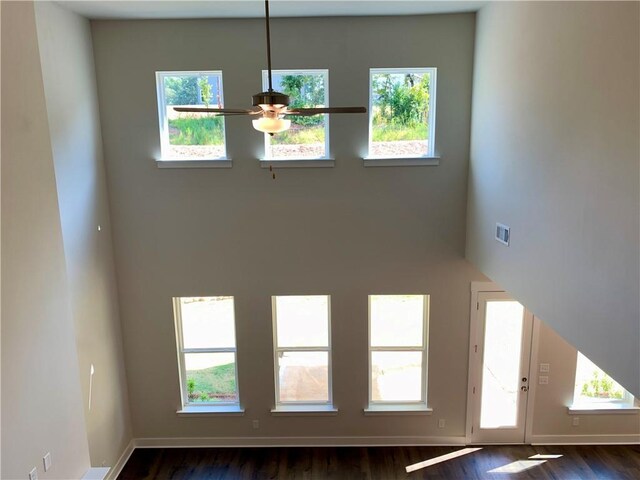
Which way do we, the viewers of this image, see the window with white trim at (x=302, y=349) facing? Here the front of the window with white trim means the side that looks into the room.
facing the viewer

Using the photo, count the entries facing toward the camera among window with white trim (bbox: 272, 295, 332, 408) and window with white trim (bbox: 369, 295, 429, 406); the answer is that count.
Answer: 2

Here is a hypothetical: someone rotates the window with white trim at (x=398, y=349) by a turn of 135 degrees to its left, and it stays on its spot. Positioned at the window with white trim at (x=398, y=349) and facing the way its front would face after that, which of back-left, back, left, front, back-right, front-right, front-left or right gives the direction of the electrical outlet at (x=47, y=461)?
back

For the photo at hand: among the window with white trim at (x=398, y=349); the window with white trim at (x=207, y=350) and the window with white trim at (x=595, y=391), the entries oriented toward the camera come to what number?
3

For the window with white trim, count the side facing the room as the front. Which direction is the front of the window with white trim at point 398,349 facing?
toward the camera

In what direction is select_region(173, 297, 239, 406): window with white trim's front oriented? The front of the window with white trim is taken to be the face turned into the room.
toward the camera
